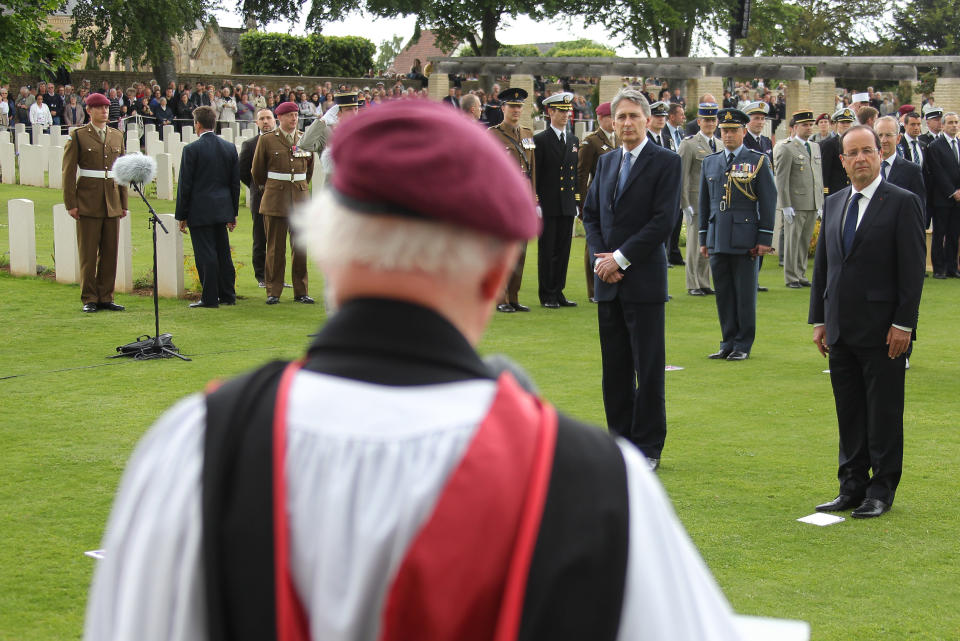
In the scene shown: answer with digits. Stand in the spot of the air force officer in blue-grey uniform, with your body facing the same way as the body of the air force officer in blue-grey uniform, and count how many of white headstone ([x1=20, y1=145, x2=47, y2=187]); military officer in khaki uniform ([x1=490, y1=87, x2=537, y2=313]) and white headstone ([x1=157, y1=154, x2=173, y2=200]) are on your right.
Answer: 3

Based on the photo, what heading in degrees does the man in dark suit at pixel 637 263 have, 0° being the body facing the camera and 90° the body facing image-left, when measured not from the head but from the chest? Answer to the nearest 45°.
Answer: approximately 45°

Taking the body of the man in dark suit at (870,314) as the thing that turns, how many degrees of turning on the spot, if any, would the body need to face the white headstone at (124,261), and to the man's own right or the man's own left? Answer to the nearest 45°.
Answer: approximately 90° to the man's own right

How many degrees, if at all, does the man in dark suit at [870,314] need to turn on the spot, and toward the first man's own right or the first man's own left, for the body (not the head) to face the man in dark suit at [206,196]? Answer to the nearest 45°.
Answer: approximately 90° to the first man's own right

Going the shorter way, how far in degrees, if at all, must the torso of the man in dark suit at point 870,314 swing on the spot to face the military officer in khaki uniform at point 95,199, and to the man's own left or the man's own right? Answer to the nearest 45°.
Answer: approximately 90° to the man's own right

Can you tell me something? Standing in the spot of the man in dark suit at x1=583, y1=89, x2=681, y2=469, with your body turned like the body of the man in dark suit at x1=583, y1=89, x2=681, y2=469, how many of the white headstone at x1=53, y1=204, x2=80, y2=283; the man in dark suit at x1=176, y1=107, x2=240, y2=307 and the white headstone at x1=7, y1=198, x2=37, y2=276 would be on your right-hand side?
3

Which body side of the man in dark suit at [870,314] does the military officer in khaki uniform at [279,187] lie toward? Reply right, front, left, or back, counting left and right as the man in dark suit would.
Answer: right

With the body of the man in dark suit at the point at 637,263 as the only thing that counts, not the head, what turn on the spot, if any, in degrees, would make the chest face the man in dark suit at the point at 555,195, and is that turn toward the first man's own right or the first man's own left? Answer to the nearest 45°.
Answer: approximately 135° to the first man's own right

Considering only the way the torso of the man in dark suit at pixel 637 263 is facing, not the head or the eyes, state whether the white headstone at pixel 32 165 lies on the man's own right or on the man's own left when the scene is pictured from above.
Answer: on the man's own right

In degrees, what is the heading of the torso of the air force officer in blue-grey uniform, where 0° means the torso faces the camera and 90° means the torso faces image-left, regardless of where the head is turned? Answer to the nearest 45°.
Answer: approximately 45°
